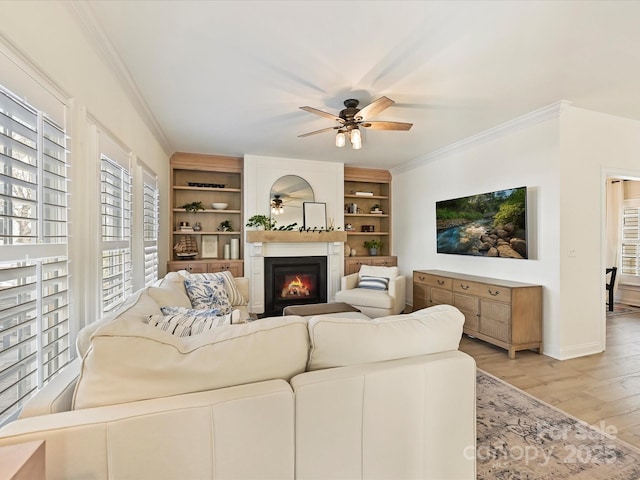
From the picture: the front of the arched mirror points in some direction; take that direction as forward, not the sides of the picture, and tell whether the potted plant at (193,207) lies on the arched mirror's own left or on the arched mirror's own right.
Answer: on the arched mirror's own right

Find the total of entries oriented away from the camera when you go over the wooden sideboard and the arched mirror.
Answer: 0

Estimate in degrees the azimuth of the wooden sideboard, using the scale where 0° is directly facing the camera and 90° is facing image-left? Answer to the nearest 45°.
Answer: approximately 45°

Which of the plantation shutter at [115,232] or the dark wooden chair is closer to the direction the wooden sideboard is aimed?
the plantation shutter

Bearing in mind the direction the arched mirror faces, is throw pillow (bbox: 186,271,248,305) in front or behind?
in front

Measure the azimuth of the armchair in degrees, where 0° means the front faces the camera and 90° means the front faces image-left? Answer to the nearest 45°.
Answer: approximately 45°

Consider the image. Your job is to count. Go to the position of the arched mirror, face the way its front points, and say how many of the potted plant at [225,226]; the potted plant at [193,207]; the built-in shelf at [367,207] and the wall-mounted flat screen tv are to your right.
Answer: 2

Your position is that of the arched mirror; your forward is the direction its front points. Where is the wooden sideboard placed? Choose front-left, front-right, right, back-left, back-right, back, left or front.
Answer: front-left

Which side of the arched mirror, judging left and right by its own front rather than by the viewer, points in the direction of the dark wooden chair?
left

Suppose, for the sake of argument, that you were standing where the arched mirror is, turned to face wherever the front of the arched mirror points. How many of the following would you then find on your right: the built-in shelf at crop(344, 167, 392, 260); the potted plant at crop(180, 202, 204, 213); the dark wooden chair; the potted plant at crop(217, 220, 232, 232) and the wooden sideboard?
2

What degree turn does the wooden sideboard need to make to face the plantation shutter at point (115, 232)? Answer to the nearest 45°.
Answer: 0° — it already faces it

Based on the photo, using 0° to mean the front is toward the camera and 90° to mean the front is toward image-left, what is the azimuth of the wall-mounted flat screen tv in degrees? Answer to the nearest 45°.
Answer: approximately 45°
